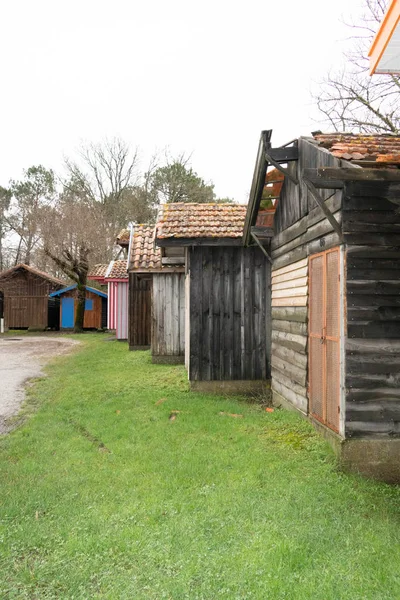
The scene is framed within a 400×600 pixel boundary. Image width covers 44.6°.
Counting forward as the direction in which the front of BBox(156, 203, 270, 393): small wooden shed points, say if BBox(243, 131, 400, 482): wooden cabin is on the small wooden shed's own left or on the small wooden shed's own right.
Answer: on the small wooden shed's own left

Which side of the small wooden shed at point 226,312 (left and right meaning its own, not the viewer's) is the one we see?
left

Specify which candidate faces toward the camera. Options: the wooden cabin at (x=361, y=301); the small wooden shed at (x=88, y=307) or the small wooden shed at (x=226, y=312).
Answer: the small wooden shed at (x=88, y=307)

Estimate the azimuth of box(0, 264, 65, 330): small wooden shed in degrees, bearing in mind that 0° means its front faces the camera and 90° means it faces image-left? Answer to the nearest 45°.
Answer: approximately 0°

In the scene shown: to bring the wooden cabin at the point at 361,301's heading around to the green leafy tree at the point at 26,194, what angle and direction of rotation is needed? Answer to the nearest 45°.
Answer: approximately 45° to its right

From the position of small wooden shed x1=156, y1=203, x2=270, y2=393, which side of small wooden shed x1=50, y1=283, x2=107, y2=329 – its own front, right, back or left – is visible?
front

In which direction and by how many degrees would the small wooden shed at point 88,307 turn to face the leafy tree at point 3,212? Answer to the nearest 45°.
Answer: approximately 135° to its right

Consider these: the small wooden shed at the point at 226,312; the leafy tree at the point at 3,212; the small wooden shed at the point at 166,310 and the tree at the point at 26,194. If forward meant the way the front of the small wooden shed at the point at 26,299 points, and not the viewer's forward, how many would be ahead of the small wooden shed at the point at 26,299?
2

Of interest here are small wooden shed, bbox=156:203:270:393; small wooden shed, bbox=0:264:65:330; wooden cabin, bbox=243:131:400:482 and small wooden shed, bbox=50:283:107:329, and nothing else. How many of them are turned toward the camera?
2

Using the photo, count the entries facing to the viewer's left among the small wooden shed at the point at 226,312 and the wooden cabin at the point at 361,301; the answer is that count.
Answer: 2

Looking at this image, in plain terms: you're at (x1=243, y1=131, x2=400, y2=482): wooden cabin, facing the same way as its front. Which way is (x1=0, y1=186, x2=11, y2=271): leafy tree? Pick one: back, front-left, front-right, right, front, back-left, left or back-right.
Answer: front-right

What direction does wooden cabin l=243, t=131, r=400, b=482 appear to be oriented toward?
to the viewer's left

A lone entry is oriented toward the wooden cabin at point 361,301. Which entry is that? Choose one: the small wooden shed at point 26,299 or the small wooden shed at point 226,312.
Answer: the small wooden shed at point 26,299
